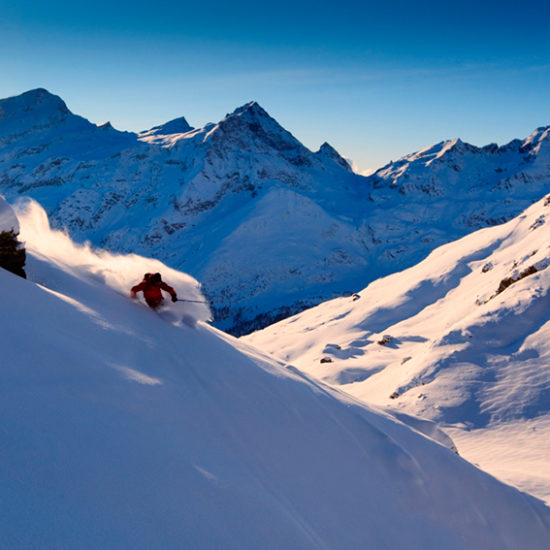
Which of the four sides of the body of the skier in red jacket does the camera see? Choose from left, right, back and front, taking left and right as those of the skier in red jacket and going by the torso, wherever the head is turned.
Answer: front
